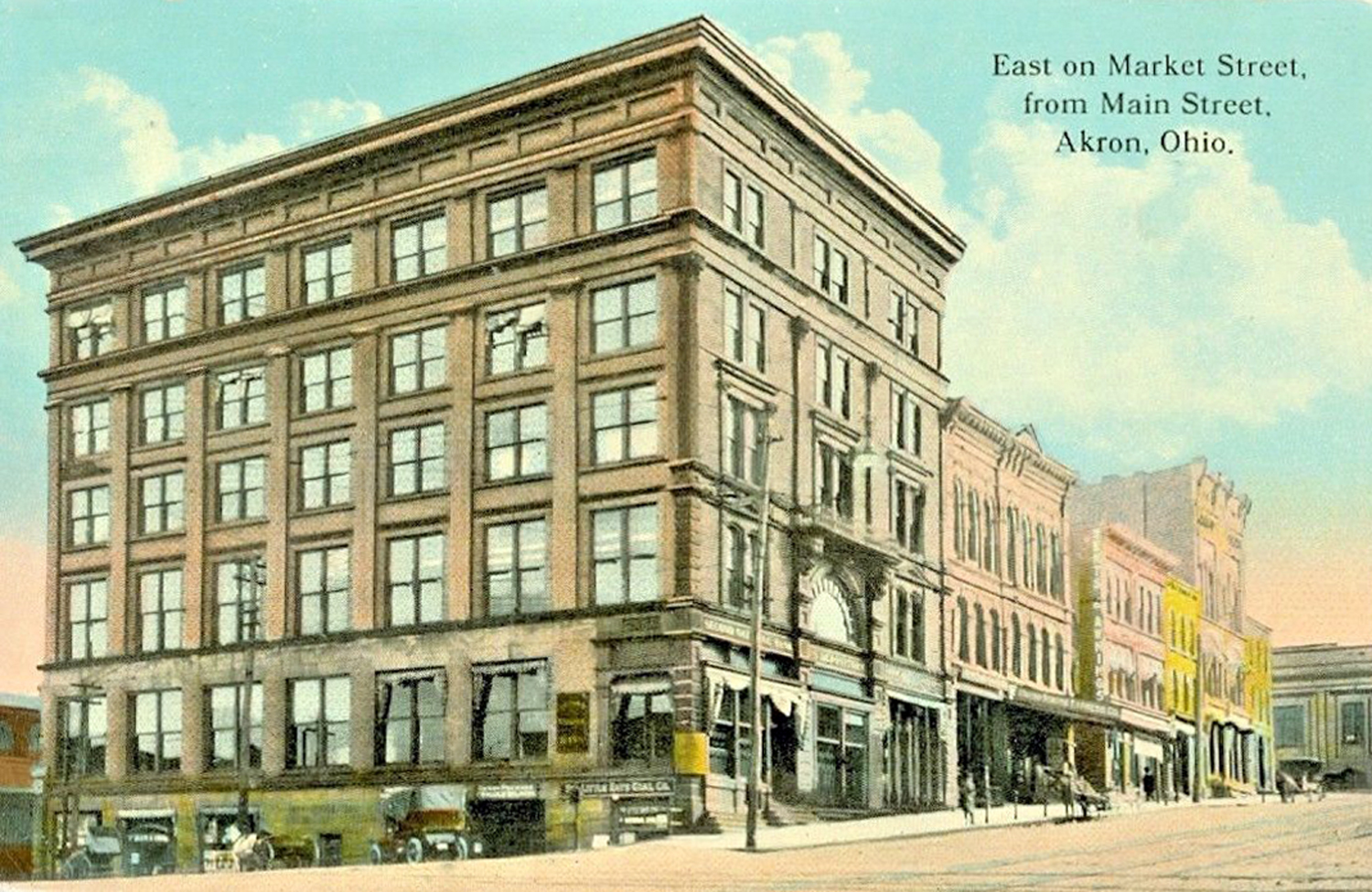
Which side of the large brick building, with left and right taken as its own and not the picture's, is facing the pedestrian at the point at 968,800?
left

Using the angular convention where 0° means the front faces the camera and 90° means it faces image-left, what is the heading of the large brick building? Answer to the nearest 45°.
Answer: approximately 315°

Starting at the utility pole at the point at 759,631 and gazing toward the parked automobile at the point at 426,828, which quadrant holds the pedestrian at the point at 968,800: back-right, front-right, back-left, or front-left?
back-right

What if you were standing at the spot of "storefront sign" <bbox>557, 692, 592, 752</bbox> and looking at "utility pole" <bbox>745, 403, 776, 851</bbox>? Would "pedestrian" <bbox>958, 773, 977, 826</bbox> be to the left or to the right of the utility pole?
left
